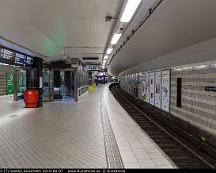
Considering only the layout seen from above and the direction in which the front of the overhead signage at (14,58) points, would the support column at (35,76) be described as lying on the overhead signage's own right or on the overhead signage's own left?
on the overhead signage's own left

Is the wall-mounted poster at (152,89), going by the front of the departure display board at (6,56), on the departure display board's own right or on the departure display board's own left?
on the departure display board's own left

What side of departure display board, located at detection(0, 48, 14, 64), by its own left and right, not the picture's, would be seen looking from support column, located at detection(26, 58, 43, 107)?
left

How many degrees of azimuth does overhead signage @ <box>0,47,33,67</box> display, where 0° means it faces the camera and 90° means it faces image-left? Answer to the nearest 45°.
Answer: approximately 315°

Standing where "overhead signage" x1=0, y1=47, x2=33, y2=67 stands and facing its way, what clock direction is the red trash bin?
The red trash bin is roughly at 8 o'clock from the overhead signage.

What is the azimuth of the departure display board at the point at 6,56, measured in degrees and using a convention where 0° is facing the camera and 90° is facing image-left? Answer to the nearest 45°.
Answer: approximately 315°
